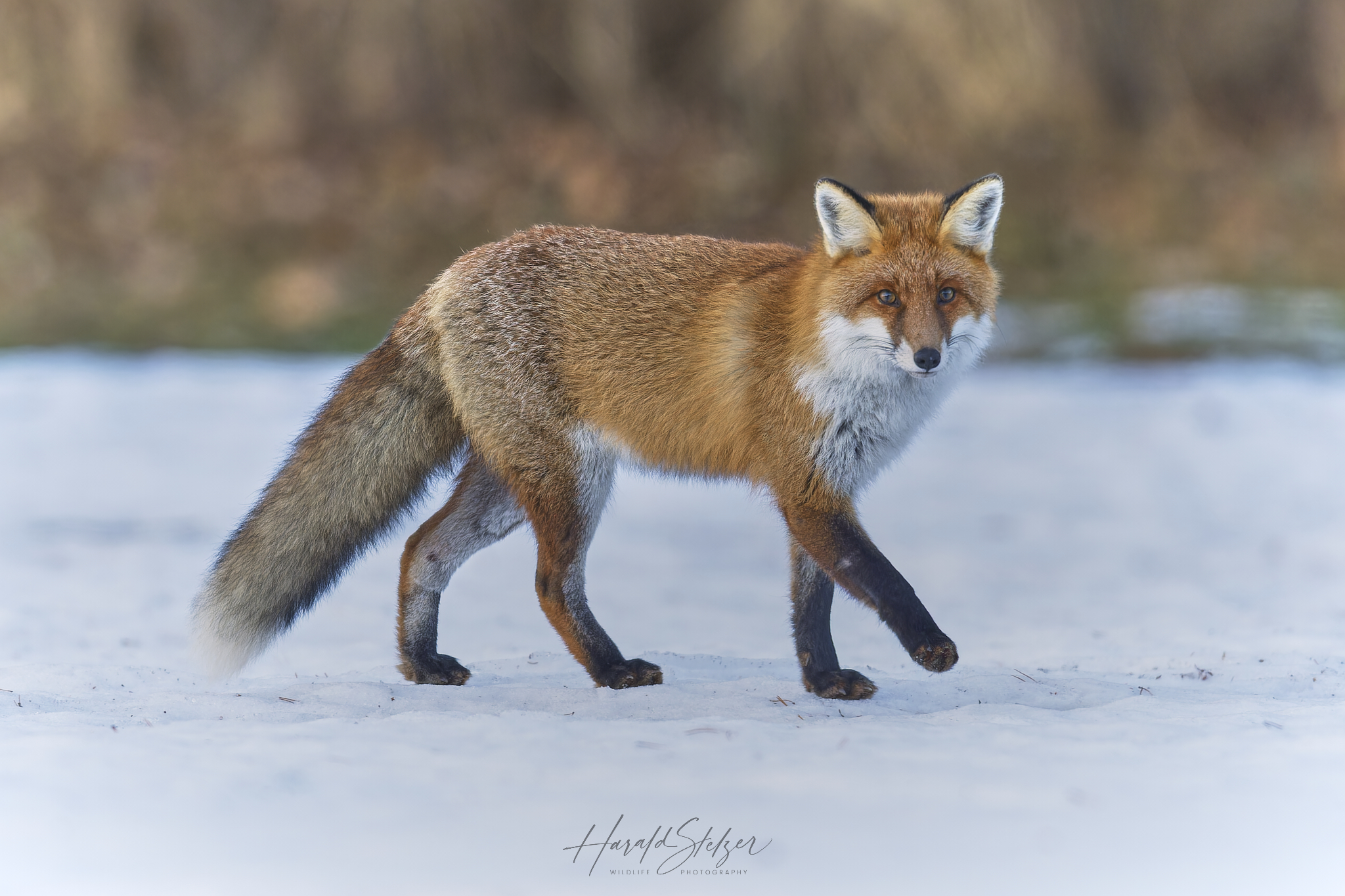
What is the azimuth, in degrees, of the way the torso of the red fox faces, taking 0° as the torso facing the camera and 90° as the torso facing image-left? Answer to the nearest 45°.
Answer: approximately 270°
